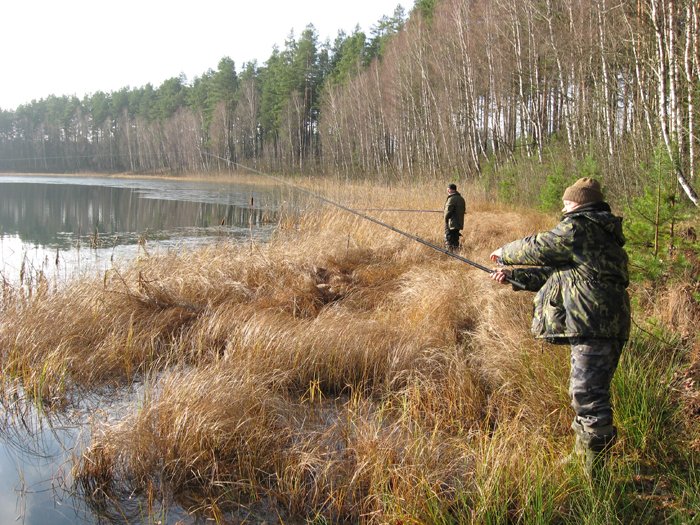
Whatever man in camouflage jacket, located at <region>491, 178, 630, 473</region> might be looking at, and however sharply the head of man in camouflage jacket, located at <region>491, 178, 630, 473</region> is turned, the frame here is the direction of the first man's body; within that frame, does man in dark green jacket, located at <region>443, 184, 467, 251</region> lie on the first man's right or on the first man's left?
on the first man's right

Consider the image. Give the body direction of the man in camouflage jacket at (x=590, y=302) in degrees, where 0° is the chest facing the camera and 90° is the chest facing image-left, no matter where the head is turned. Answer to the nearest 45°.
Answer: approximately 90°

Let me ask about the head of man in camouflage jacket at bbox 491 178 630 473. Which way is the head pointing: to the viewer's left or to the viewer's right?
to the viewer's left
